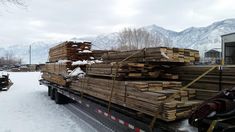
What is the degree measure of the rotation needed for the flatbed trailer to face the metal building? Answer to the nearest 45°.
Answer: approximately 90° to its left

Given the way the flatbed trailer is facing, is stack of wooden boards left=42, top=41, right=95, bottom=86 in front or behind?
behind

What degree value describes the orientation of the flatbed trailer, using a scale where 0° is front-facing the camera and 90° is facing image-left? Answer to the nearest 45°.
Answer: approximately 315°
